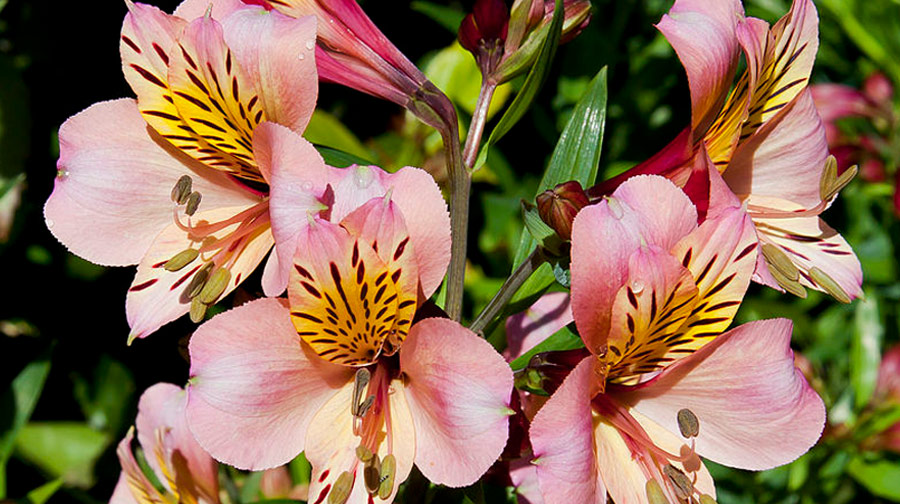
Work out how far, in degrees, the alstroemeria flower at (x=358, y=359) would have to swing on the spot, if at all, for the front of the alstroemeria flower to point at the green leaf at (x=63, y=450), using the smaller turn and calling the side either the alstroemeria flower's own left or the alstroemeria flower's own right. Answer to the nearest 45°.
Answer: approximately 135° to the alstroemeria flower's own right

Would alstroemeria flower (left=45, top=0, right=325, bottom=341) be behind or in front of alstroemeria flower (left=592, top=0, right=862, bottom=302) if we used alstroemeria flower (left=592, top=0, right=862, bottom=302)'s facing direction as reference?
behind

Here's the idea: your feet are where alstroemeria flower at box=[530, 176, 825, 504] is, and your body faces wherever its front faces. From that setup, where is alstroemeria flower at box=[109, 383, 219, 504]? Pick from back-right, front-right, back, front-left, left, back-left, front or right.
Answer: back-right

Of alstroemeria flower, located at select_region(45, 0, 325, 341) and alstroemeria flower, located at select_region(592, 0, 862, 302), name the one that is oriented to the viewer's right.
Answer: alstroemeria flower, located at select_region(592, 0, 862, 302)

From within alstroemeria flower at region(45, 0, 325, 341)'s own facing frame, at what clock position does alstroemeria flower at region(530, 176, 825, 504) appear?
alstroemeria flower at region(530, 176, 825, 504) is roughly at 9 o'clock from alstroemeria flower at region(45, 0, 325, 341).
